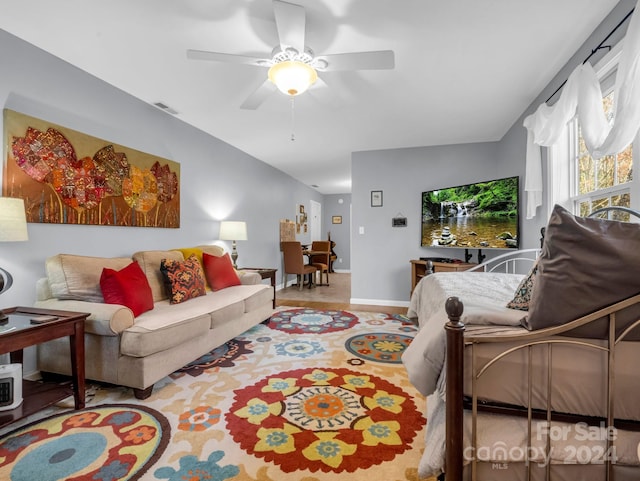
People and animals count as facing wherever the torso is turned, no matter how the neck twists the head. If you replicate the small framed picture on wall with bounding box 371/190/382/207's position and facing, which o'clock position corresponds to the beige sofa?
The beige sofa is roughly at 1 o'clock from the small framed picture on wall.

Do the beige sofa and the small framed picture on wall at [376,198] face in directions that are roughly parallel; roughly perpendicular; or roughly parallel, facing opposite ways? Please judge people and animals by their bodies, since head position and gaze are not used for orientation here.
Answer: roughly perpendicular

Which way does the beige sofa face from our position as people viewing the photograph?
facing the viewer and to the right of the viewer

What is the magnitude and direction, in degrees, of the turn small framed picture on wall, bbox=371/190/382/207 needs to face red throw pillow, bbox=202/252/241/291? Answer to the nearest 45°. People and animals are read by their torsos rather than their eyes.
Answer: approximately 45° to its right

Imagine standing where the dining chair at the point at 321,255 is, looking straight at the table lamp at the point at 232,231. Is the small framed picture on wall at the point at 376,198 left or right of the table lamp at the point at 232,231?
left

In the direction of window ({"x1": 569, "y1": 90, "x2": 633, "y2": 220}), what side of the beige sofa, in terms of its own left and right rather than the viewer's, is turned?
front

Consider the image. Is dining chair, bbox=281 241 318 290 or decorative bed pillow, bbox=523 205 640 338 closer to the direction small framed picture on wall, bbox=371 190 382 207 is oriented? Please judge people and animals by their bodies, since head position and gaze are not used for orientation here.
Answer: the decorative bed pillow

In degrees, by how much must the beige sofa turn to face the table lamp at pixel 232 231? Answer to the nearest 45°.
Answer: approximately 90° to its left

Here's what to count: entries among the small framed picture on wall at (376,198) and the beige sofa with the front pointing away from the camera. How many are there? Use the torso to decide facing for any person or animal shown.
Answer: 0

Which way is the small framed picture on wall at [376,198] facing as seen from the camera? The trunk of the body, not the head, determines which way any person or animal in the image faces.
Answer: toward the camera

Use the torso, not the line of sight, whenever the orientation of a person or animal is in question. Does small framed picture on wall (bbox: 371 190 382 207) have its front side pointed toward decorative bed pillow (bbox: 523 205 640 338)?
yes

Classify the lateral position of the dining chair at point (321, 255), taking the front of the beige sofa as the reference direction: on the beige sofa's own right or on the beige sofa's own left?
on the beige sofa's own left
